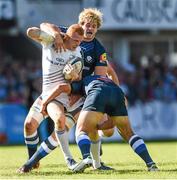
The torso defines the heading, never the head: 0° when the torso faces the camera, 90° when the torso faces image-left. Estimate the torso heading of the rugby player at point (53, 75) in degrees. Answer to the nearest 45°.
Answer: approximately 315°

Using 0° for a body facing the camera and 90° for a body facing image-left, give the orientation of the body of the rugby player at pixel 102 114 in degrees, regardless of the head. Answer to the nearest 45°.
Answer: approximately 135°

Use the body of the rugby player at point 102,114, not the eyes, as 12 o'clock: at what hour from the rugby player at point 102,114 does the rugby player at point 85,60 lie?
the rugby player at point 85,60 is roughly at 1 o'clock from the rugby player at point 102,114.

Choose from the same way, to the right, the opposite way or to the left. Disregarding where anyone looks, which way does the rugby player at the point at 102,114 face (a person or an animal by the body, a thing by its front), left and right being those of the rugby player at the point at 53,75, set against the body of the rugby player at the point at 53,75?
the opposite way

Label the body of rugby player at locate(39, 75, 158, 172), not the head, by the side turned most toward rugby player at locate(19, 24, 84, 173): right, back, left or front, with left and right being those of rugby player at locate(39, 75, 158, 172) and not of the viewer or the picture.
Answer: front
